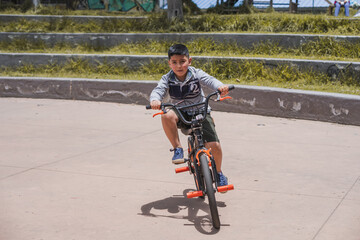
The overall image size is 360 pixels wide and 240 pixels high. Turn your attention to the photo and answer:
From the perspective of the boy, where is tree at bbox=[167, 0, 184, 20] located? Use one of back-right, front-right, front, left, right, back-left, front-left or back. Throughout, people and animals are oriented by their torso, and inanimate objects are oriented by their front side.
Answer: back

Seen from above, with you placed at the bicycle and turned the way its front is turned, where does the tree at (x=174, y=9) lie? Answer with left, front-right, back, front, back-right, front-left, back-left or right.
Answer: back

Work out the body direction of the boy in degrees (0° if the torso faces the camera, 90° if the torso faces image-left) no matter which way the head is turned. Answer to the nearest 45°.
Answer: approximately 0°

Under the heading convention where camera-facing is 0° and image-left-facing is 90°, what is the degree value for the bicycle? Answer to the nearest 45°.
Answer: approximately 0°
